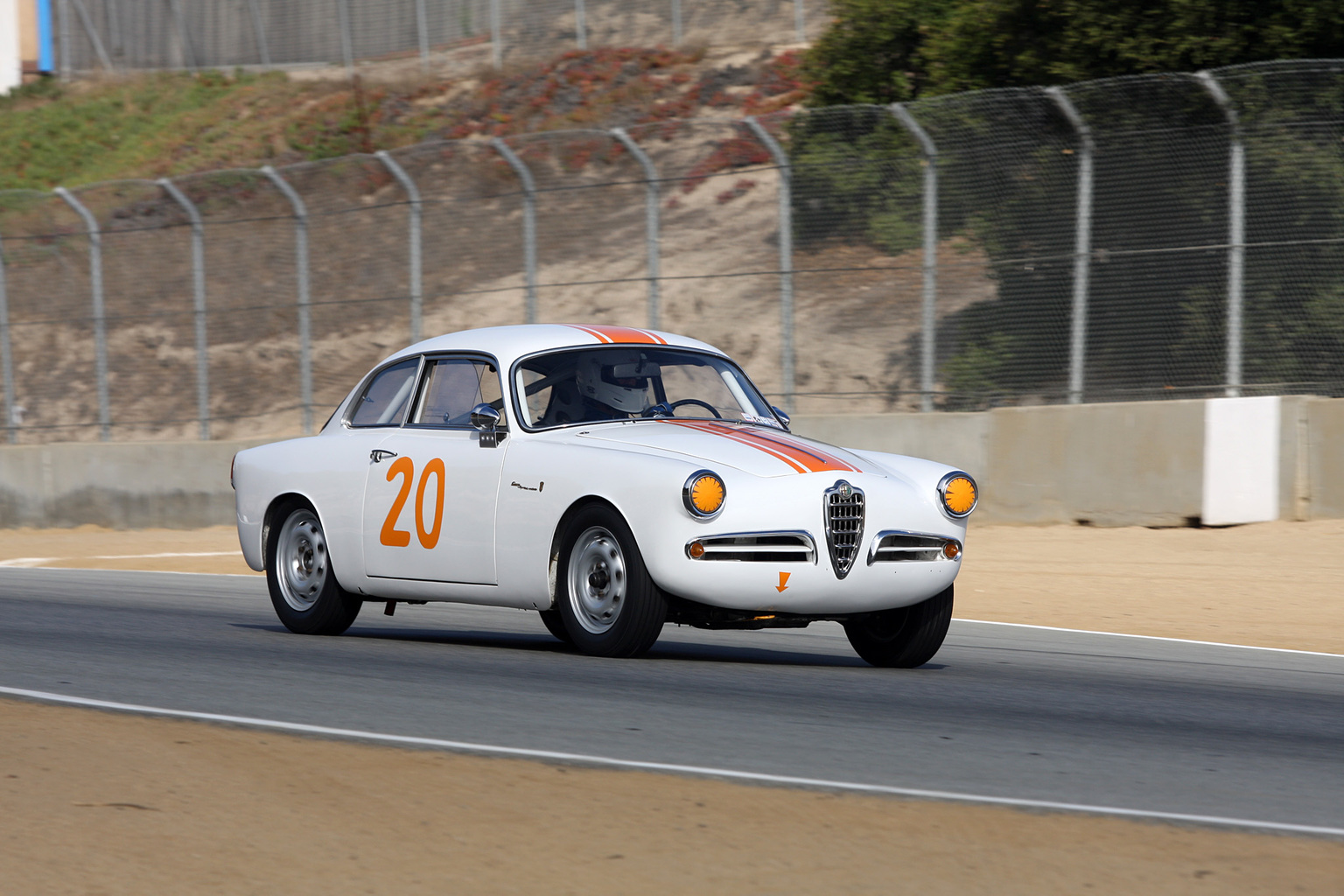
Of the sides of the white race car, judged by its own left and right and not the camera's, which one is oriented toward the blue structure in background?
back

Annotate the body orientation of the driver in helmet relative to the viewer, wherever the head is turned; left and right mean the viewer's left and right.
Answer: facing the viewer and to the right of the viewer

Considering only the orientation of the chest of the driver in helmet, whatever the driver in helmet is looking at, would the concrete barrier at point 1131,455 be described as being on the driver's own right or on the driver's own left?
on the driver's own left

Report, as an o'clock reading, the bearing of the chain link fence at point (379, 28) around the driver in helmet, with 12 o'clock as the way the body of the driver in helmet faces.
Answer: The chain link fence is roughly at 7 o'clock from the driver in helmet.

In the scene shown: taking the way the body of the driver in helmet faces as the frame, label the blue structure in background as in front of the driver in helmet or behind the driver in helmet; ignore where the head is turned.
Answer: behind

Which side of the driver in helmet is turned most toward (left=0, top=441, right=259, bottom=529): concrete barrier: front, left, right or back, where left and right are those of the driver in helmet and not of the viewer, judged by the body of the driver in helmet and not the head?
back

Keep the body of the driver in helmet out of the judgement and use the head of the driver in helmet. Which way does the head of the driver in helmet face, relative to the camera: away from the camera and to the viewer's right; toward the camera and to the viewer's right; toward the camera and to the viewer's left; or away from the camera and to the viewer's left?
toward the camera and to the viewer's right

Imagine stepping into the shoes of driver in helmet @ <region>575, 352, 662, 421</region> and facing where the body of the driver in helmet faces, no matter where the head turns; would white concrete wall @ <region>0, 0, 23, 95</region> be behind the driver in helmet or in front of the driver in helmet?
behind

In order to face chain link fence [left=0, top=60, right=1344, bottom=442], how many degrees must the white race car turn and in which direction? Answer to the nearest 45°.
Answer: approximately 135° to its left

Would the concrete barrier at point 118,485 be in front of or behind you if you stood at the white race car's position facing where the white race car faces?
behind
